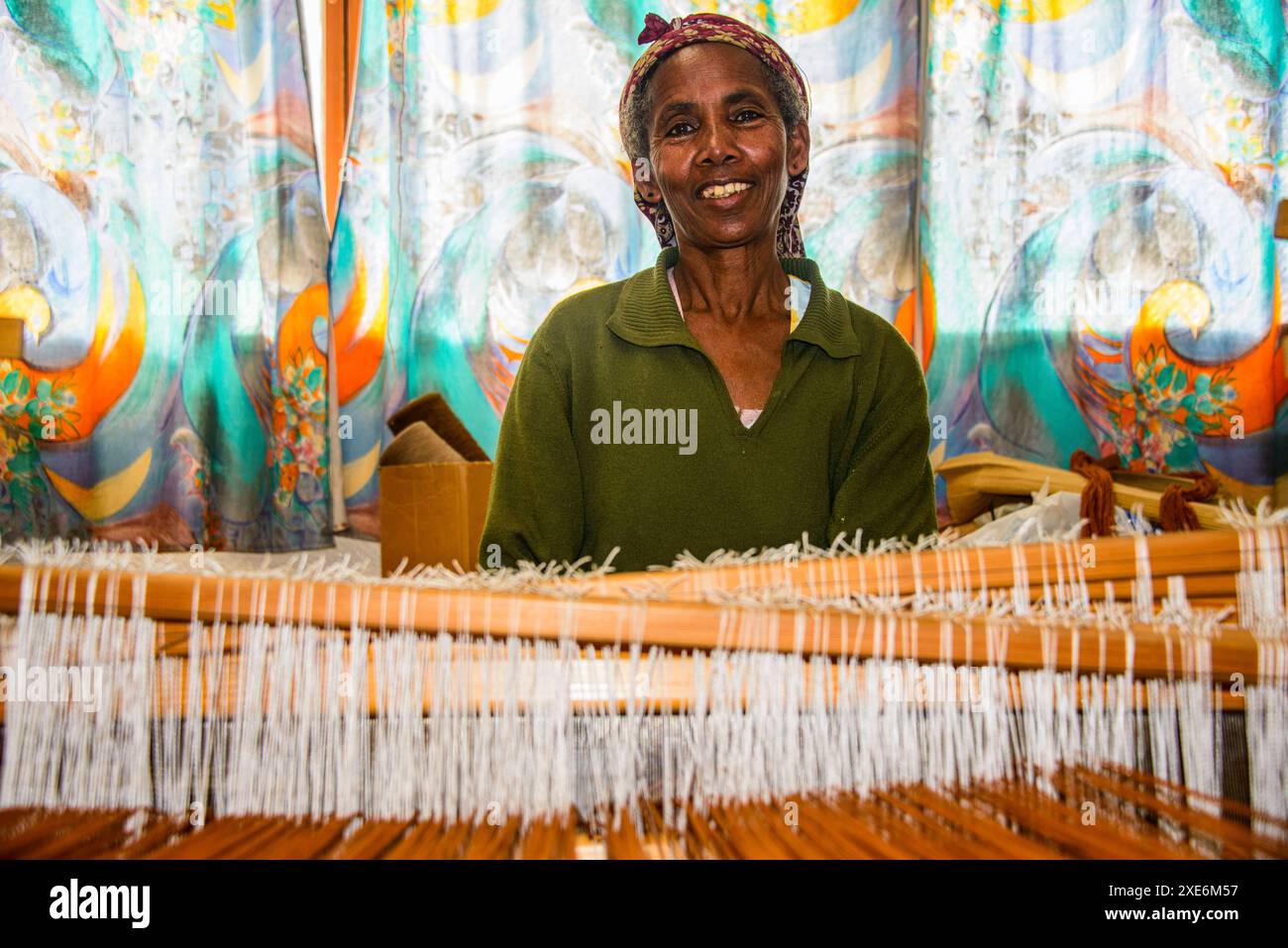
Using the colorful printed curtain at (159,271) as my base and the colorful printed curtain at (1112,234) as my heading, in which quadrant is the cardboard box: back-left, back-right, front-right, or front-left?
front-right

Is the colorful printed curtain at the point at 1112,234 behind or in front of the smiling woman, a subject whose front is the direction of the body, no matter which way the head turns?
behind

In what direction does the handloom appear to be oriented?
away from the camera

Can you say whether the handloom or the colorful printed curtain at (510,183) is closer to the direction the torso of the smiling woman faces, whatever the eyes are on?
the handloom

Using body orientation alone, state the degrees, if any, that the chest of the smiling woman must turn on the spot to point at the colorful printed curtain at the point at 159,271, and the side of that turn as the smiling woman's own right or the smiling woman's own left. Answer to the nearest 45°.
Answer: approximately 135° to the smiling woman's own right

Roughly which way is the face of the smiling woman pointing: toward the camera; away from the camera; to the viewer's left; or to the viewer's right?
toward the camera

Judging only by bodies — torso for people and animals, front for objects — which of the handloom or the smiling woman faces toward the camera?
the smiling woman

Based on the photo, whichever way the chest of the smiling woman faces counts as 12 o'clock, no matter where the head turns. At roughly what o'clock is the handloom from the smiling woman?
The handloom is roughly at 12 o'clock from the smiling woman.

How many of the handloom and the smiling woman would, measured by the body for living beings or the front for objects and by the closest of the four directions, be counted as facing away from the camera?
1

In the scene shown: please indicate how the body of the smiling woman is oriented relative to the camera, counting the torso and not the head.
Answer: toward the camera

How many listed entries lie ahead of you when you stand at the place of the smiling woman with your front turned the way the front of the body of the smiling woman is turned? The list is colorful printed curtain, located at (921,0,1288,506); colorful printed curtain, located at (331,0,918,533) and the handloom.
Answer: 1

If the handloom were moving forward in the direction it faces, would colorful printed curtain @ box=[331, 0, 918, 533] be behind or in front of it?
in front

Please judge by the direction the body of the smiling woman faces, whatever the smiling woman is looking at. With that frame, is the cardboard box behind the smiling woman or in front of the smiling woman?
behind

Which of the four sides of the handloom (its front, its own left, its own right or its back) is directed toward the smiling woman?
front

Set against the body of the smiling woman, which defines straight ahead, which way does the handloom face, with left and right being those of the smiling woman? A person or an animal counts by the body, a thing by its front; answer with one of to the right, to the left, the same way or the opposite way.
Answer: the opposite way
